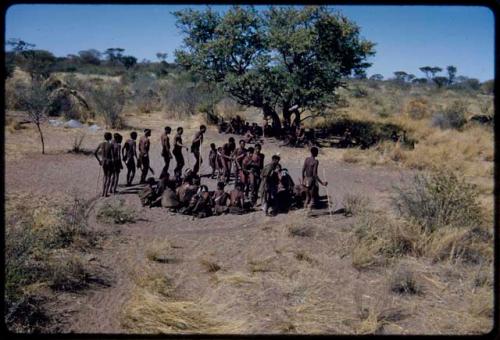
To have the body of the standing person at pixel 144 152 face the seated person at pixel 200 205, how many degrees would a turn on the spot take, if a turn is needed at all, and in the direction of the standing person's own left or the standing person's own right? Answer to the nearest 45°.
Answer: approximately 45° to the standing person's own right

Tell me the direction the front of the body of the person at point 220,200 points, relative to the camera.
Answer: away from the camera

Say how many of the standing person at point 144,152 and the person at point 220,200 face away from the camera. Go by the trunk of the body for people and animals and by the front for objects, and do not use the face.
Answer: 1

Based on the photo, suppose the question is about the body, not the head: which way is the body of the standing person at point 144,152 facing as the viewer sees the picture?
to the viewer's right

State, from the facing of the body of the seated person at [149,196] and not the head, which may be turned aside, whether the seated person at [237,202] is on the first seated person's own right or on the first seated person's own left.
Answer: on the first seated person's own right

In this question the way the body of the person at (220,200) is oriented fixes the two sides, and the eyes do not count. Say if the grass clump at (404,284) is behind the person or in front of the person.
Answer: behind

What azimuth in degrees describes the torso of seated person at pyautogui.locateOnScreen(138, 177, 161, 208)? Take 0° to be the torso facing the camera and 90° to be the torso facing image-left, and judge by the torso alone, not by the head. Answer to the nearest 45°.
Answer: approximately 225°

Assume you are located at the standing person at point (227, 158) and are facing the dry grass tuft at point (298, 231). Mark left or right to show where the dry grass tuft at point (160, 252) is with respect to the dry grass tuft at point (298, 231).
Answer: right

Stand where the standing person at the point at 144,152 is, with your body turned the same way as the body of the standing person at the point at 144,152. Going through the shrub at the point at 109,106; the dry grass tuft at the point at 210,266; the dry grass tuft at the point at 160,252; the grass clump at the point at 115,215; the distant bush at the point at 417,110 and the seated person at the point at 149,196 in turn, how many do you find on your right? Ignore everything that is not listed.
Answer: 4

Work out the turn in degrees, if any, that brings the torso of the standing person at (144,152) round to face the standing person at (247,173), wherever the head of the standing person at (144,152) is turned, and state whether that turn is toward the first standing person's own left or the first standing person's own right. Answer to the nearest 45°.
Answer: approximately 45° to the first standing person's own right

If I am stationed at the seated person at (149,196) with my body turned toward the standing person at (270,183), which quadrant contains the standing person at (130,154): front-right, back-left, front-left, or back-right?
back-left
